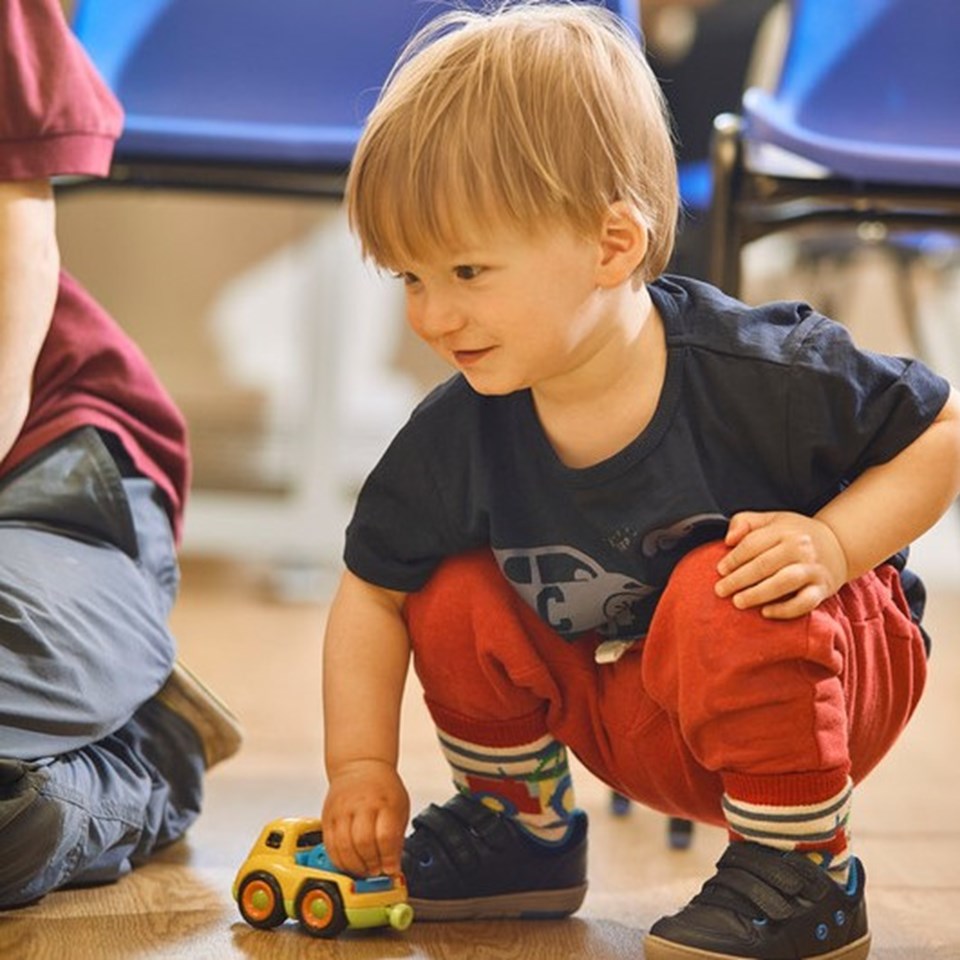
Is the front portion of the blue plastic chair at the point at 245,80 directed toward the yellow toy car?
yes

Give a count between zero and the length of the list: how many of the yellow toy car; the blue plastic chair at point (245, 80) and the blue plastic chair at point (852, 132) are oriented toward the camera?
2

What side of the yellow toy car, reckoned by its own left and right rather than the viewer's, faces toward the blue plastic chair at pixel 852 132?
right

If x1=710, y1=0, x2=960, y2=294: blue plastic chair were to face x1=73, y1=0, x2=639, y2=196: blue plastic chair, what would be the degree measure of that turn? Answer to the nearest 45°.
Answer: approximately 90° to its right

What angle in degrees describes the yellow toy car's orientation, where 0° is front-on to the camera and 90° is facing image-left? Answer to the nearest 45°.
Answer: approximately 135°

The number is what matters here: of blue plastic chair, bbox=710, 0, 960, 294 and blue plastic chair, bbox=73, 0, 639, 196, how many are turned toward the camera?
2

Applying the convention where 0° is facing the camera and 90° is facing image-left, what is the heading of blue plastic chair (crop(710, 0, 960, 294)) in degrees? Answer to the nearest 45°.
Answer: approximately 0°
